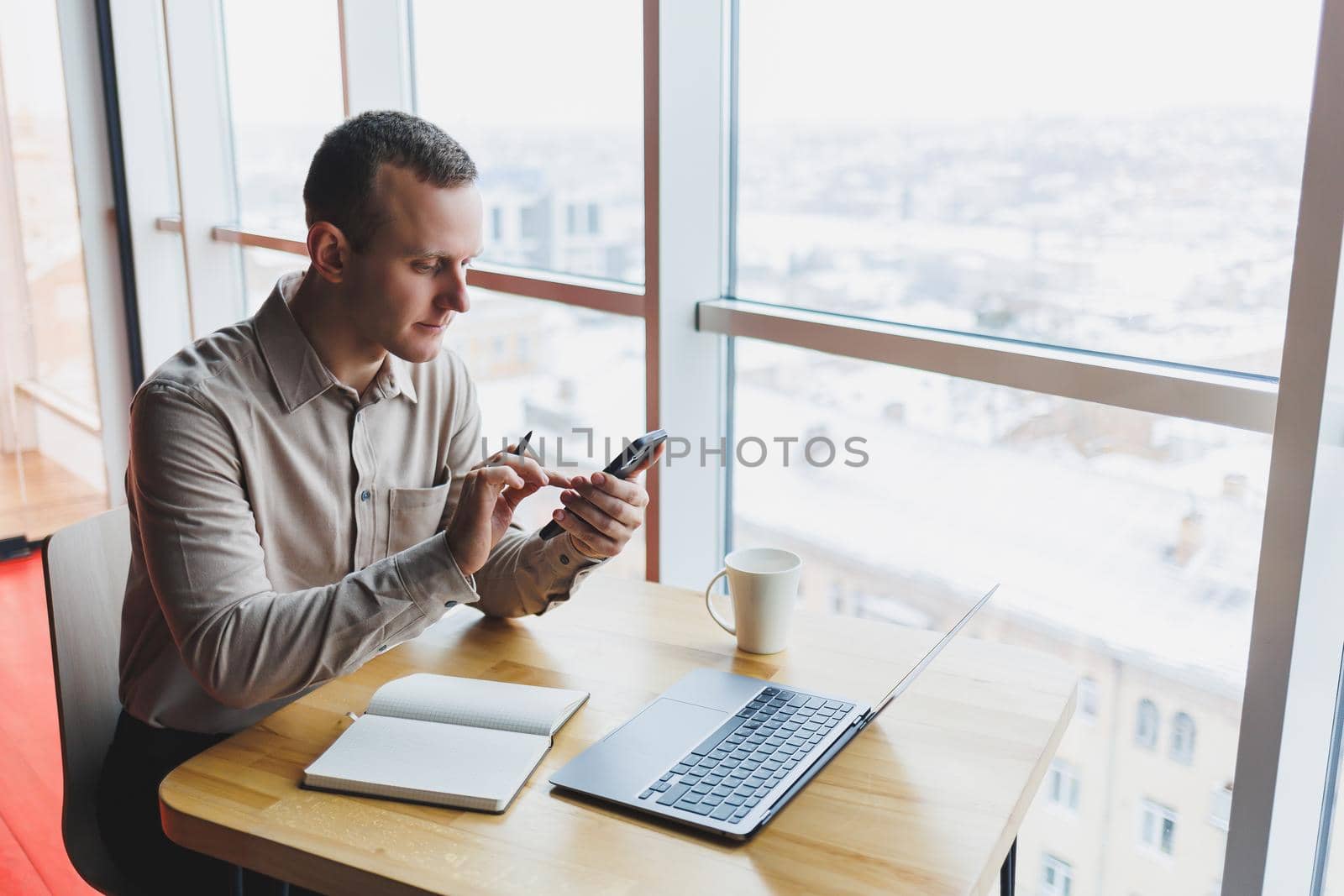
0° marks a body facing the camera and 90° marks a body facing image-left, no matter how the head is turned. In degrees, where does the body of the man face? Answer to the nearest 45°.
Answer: approximately 315°

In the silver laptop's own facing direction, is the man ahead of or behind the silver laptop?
ahead
